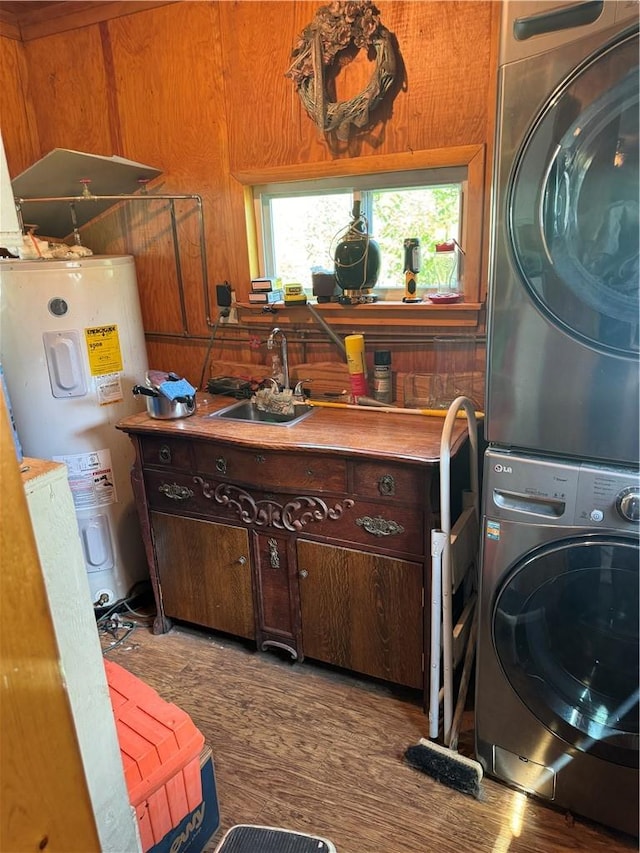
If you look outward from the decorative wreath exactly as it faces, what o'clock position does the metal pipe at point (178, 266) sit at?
The metal pipe is roughly at 4 o'clock from the decorative wreath.

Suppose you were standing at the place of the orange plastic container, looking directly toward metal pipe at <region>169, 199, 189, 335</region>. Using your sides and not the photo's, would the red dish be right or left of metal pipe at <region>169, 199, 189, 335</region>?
right

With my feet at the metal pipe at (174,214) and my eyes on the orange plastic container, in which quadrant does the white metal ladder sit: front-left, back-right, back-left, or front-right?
front-left

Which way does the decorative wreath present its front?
toward the camera
